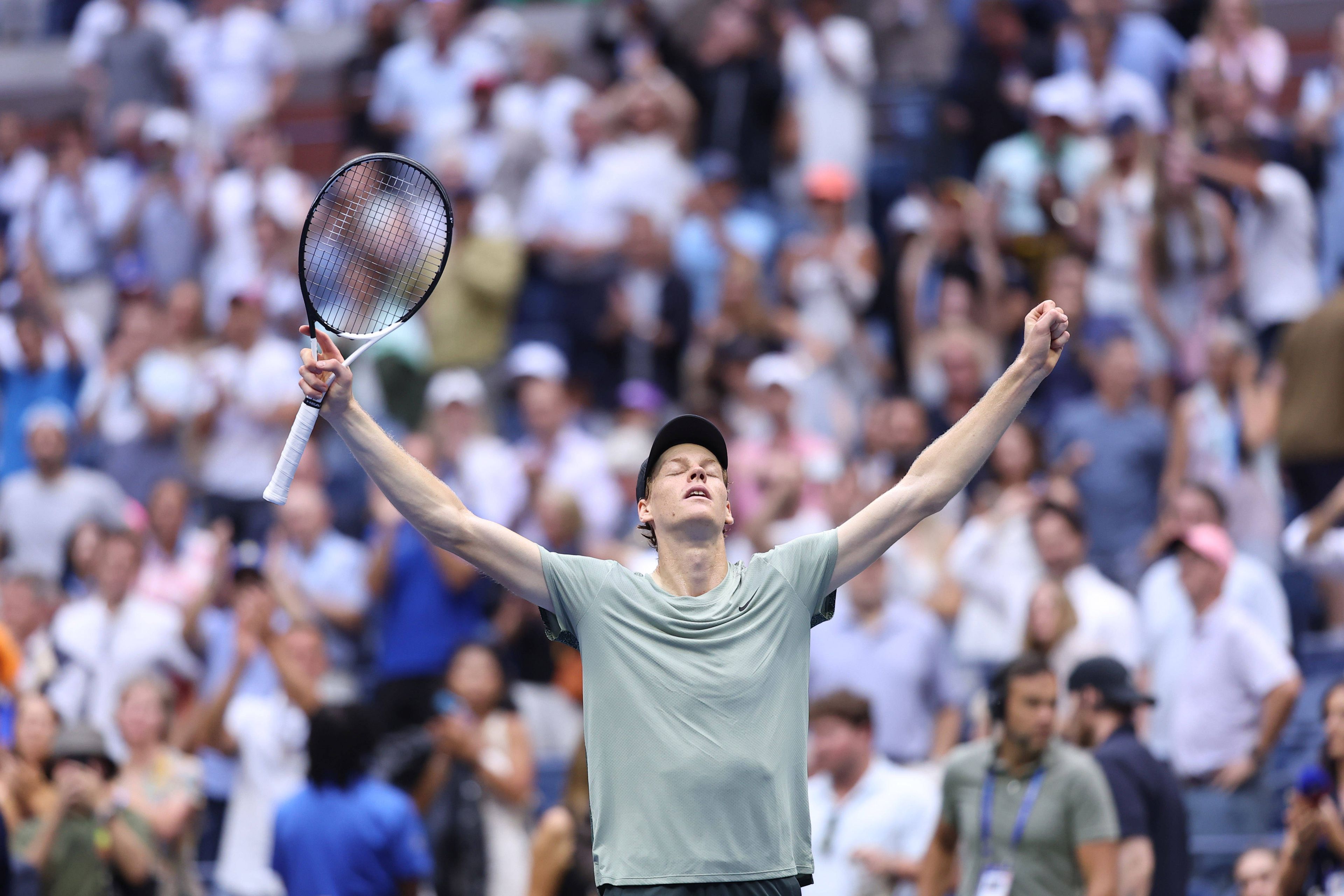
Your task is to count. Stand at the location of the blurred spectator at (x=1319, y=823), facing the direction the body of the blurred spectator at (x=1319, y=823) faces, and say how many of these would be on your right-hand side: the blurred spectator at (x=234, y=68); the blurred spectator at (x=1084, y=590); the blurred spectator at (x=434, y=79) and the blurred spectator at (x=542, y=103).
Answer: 4

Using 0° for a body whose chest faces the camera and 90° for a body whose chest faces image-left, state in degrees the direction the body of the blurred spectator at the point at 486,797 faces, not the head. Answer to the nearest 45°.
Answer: approximately 45°

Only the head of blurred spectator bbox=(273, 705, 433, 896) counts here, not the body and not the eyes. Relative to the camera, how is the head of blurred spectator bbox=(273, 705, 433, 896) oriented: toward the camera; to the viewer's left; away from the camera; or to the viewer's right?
away from the camera

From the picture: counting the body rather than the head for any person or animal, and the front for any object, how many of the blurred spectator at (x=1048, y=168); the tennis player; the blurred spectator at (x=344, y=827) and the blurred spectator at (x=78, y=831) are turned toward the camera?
3

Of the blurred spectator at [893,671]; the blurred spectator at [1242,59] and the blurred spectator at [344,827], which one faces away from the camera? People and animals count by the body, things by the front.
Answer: the blurred spectator at [344,827]

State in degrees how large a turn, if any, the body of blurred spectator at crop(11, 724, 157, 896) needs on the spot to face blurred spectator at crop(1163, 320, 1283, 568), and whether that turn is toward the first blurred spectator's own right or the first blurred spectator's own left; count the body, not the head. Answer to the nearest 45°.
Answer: approximately 90° to the first blurred spectator's own left

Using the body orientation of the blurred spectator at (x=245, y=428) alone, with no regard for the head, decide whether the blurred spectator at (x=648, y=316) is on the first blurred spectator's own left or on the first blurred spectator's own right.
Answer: on the first blurred spectator's own left

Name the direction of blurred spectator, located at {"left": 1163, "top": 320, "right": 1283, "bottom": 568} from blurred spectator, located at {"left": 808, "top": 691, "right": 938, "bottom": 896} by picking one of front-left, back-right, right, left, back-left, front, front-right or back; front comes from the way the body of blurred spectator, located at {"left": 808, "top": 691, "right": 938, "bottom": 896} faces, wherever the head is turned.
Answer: back

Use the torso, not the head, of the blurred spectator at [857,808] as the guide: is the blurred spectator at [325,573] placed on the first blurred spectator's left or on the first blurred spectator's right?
on the first blurred spectator's right

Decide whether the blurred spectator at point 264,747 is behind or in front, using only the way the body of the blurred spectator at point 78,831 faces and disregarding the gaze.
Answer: behind

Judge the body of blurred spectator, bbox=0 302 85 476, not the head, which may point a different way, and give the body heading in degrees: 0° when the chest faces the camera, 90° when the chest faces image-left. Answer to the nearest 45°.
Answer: approximately 0°

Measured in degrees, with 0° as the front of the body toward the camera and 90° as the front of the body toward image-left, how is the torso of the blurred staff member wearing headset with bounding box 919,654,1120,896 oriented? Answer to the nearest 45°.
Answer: approximately 0°

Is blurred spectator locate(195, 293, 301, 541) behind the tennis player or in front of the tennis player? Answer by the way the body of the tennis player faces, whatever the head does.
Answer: behind

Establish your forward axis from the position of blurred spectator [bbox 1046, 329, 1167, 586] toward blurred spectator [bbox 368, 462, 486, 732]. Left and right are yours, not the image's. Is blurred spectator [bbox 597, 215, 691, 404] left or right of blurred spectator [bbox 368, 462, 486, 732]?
right

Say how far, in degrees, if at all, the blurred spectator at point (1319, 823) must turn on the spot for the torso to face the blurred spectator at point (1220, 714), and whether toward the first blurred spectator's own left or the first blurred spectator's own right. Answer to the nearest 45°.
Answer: approximately 135° to the first blurred spectator's own right
